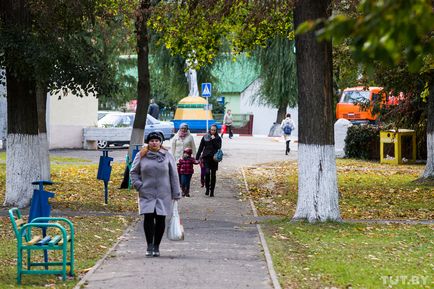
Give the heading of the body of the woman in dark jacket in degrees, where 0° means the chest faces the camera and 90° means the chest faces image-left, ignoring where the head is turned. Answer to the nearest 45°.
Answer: approximately 0°

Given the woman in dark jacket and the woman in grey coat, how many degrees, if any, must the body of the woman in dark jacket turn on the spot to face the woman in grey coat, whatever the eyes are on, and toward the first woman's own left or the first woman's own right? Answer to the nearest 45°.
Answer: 0° — they already face them

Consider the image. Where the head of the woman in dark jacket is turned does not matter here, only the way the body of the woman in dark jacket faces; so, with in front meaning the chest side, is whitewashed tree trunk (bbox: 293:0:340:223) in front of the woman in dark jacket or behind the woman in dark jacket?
in front

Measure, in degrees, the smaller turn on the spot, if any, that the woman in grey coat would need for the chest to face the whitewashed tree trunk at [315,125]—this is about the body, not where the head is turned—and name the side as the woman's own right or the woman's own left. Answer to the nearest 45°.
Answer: approximately 135° to the woman's own left

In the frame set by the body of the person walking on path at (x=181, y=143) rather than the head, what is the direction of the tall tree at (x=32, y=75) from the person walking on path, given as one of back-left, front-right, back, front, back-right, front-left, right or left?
front-right

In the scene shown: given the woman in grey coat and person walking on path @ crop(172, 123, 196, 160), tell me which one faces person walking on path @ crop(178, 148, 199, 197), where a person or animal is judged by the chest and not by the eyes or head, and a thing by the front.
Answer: person walking on path @ crop(172, 123, 196, 160)

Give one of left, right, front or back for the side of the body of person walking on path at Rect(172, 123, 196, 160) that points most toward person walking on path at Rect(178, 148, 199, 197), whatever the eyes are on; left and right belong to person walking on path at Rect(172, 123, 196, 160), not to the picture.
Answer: front

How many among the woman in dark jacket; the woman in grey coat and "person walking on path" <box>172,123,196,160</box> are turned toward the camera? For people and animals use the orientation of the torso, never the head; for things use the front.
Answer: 3
